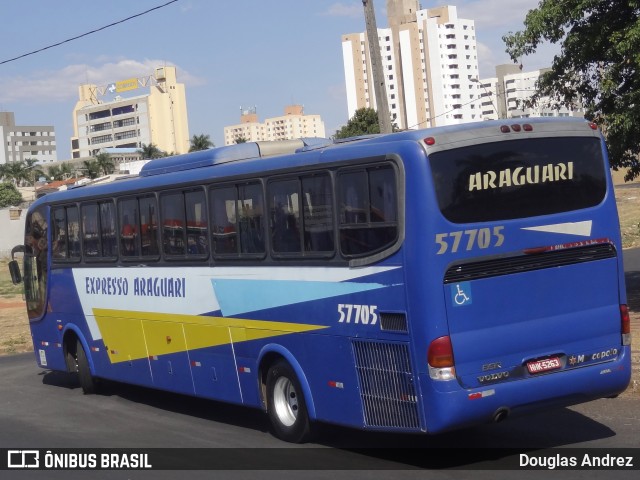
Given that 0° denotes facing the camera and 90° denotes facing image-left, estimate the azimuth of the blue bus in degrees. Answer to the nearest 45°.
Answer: approximately 135°

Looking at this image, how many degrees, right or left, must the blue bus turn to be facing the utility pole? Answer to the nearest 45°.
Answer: approximately 45° to its right

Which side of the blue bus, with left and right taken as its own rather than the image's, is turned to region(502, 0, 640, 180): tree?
right
